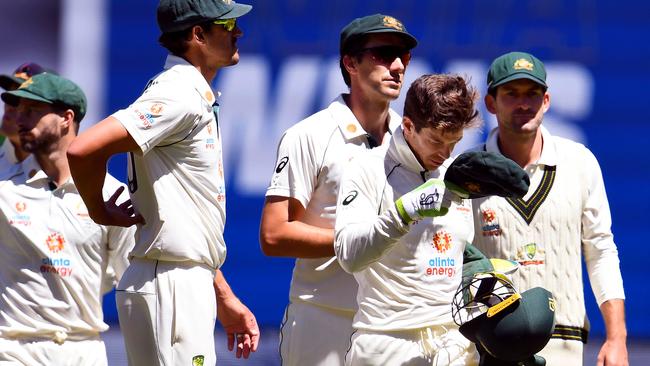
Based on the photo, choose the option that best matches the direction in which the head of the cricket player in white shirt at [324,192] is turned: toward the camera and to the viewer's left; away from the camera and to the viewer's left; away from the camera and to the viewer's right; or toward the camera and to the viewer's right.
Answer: toward the camera and to the viewer's right

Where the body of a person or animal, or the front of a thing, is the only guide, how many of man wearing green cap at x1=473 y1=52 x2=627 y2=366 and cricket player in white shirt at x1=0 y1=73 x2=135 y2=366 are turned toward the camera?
2

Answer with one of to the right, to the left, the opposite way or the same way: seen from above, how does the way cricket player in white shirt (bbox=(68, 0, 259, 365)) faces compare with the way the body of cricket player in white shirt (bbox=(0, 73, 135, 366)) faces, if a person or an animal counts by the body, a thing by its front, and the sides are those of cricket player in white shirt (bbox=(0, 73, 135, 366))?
to the left

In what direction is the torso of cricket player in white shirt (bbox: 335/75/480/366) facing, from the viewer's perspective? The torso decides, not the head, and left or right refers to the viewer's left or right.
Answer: facing the viewer and to the right of the viewer

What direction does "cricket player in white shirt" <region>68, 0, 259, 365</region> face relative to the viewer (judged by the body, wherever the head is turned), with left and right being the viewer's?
facing to the right of the viewer

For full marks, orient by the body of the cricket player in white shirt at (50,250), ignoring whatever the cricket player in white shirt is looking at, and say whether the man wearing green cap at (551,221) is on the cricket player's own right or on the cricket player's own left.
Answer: on the cricket player's own left

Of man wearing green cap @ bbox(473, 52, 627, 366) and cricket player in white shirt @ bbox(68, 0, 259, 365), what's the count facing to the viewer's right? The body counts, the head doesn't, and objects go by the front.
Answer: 1

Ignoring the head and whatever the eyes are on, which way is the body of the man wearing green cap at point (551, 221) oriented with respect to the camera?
toward the camera

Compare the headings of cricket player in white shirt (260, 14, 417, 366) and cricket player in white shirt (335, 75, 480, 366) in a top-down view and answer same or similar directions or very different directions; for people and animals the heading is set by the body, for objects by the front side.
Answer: same or similar directions
